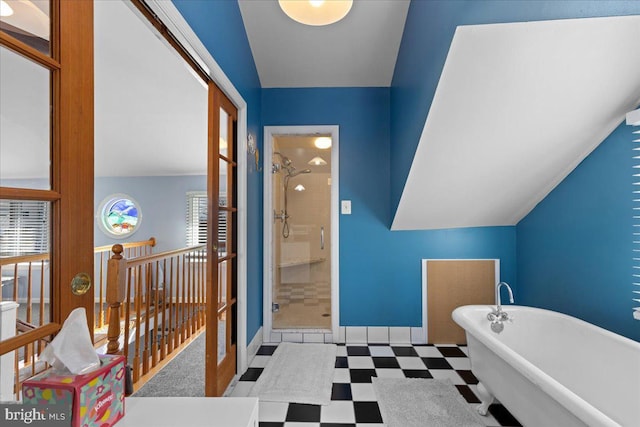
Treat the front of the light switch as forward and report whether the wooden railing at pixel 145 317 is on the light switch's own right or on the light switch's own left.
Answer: on the light switch's own right

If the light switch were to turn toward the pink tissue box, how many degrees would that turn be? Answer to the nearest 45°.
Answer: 0° — it already faces it

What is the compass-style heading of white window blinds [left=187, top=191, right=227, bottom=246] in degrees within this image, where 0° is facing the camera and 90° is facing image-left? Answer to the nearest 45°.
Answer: approximately 0°

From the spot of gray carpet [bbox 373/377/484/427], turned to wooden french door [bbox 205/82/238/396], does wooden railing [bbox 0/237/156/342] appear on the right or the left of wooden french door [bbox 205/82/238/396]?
left

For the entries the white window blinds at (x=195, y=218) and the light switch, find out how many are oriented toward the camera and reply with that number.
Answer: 2

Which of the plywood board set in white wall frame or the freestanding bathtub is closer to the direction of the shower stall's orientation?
the freestanding bathtub

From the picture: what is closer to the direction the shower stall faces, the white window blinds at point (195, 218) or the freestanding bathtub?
the freestanding bathtub

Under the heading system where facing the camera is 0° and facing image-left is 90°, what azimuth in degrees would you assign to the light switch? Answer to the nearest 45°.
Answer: approximately 0°

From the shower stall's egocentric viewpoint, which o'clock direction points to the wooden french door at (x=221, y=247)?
The wooden french door is roughly at 1 o'clock from the shower stall.

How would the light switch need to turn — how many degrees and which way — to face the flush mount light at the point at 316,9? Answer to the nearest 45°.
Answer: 0° — it already faces it

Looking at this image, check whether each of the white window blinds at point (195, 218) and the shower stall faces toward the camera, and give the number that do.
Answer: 2
